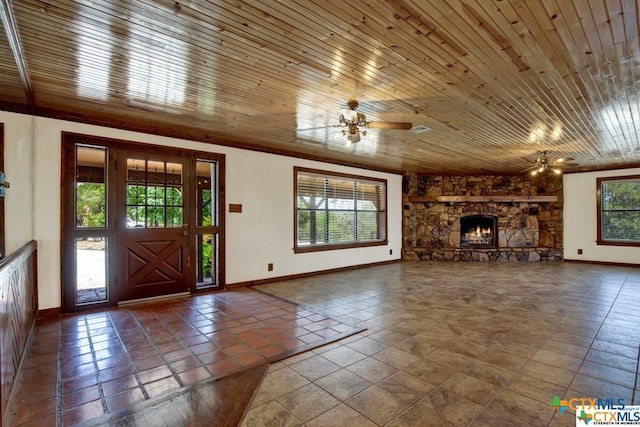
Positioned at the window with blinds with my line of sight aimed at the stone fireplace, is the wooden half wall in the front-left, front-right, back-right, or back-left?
back-right

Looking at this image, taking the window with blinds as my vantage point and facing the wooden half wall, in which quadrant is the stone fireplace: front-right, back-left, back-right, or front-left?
back-left

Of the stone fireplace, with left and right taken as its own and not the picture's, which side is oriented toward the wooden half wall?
front

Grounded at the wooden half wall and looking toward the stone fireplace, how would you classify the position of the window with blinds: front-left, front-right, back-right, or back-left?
front-left

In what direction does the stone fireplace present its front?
toward the camera

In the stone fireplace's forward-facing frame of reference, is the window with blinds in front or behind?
in front

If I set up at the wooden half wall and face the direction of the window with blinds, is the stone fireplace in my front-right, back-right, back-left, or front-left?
front-right
